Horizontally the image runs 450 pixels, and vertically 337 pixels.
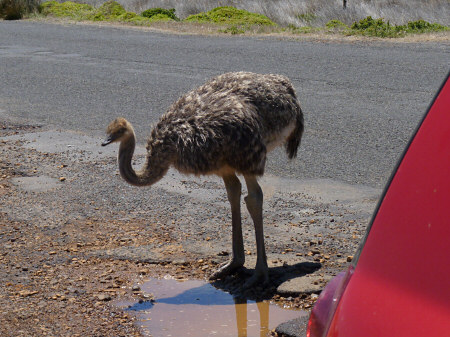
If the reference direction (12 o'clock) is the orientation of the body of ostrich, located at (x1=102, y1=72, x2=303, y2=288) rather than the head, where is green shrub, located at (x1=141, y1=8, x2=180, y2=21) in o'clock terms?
The green shrub is roughly at 3 o'clock from the ostrich.

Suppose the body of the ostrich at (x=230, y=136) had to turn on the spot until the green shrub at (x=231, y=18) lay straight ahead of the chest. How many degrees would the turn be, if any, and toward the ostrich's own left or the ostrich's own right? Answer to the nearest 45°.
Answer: approximately 90° to the ostrich's own right

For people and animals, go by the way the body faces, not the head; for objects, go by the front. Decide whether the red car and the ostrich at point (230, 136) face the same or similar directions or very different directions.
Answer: very different directions

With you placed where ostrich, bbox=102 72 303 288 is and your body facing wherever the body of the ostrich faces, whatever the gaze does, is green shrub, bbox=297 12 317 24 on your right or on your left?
on your right

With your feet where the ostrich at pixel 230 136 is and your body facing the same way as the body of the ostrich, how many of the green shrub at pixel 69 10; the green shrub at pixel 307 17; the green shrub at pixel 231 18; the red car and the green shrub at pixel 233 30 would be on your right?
4

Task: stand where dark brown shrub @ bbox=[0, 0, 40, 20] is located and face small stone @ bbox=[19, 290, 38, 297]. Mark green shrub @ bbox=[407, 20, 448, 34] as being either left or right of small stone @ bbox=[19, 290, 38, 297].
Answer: left

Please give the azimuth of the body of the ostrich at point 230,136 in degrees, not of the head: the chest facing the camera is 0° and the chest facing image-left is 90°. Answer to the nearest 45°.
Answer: approximately 90°

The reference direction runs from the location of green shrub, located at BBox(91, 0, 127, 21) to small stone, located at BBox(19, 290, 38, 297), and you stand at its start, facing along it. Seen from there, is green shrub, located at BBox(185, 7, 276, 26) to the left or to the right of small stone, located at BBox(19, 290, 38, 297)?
left
